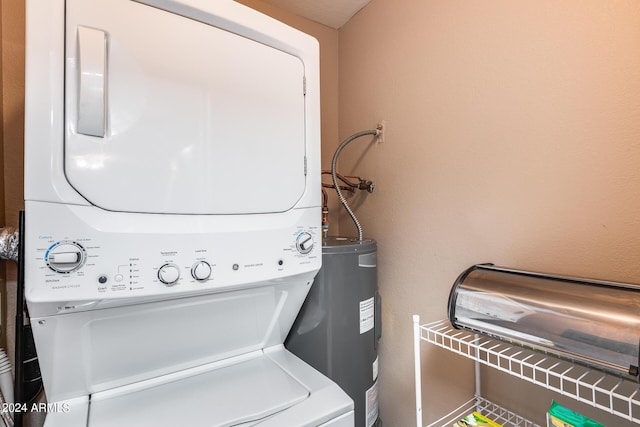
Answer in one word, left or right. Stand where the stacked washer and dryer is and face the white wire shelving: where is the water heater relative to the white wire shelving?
left

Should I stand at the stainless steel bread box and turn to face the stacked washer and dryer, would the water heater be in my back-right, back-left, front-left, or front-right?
front-right

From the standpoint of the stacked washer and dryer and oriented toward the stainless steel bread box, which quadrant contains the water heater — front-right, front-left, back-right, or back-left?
front-left

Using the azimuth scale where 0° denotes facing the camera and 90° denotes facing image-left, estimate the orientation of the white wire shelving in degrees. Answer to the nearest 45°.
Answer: approximately 45°

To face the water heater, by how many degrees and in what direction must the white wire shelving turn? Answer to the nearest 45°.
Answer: approximately 45° to its right

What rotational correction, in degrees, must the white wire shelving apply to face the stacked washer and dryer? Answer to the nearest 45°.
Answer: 0° — it already faces it

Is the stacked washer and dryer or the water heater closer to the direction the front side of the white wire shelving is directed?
the stacked washer and dryer
